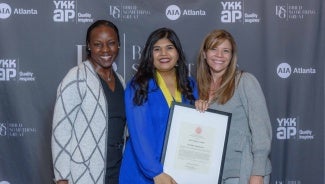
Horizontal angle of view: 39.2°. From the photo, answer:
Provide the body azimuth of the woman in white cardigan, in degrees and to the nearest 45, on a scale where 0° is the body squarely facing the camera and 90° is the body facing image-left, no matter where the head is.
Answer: approximately 315°

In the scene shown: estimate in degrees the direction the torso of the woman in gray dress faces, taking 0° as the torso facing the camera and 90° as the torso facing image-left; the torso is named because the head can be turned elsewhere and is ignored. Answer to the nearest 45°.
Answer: approximately 45°

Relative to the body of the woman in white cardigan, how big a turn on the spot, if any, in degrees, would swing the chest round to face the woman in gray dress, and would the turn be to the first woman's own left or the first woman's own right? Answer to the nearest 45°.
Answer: approximately 45° to the first woman's own left
